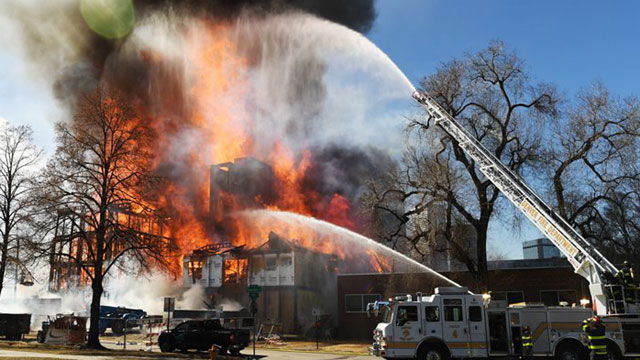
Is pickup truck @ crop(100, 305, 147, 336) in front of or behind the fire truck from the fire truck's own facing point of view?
in front

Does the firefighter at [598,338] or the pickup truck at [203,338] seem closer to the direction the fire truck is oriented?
the pickup truck

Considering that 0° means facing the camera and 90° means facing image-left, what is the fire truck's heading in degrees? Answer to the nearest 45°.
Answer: approximately 90°

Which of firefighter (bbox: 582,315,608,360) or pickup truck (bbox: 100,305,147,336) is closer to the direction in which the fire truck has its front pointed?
the pickup truck

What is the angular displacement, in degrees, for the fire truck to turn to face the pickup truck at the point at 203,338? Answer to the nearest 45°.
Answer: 0° — it already faces it

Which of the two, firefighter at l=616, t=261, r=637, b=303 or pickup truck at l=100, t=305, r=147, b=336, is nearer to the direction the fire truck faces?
the pickup truck

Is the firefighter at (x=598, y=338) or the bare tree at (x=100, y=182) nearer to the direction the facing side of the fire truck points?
the bare tree

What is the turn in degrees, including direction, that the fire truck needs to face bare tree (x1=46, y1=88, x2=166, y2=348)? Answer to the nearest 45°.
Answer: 0° — it already faces it
